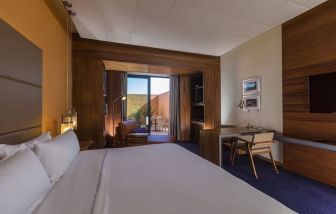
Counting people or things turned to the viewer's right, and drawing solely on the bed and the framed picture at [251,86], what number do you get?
1

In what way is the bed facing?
to the viewer's right

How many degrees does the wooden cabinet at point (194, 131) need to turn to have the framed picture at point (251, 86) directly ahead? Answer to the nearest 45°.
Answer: approximately 90° to its left

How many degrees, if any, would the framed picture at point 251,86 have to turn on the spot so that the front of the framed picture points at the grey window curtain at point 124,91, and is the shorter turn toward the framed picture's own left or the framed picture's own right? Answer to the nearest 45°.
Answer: approximately 45° to the framed picture's own right

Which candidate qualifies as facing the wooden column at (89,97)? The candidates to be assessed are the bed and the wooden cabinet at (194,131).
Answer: the wooden cabinet

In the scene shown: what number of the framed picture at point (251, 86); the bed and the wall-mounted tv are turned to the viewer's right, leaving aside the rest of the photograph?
1

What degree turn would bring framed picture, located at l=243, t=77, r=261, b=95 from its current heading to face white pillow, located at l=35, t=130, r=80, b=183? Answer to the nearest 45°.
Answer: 0° — it already faces it

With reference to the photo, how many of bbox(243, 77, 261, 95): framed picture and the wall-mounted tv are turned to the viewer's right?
0

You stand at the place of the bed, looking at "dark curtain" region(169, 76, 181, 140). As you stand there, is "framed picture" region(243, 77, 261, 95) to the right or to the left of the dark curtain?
right

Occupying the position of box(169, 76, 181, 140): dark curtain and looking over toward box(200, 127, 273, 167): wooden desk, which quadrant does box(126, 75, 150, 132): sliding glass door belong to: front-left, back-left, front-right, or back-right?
back-right

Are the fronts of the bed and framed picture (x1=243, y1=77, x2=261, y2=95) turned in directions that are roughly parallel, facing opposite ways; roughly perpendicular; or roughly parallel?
roughly parallel, facing opposite ways

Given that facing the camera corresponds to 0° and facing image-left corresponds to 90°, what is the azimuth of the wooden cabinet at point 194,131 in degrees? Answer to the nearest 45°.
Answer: approximately 45°

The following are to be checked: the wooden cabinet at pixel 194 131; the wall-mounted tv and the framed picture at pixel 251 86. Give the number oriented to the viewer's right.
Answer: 0

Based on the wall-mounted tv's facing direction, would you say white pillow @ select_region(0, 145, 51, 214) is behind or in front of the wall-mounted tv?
in front
